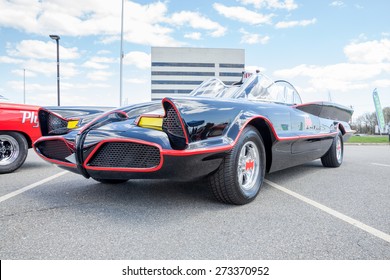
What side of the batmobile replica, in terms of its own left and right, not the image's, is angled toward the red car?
right

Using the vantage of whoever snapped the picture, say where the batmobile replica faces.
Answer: facing the viewer and to the left of the viewer
